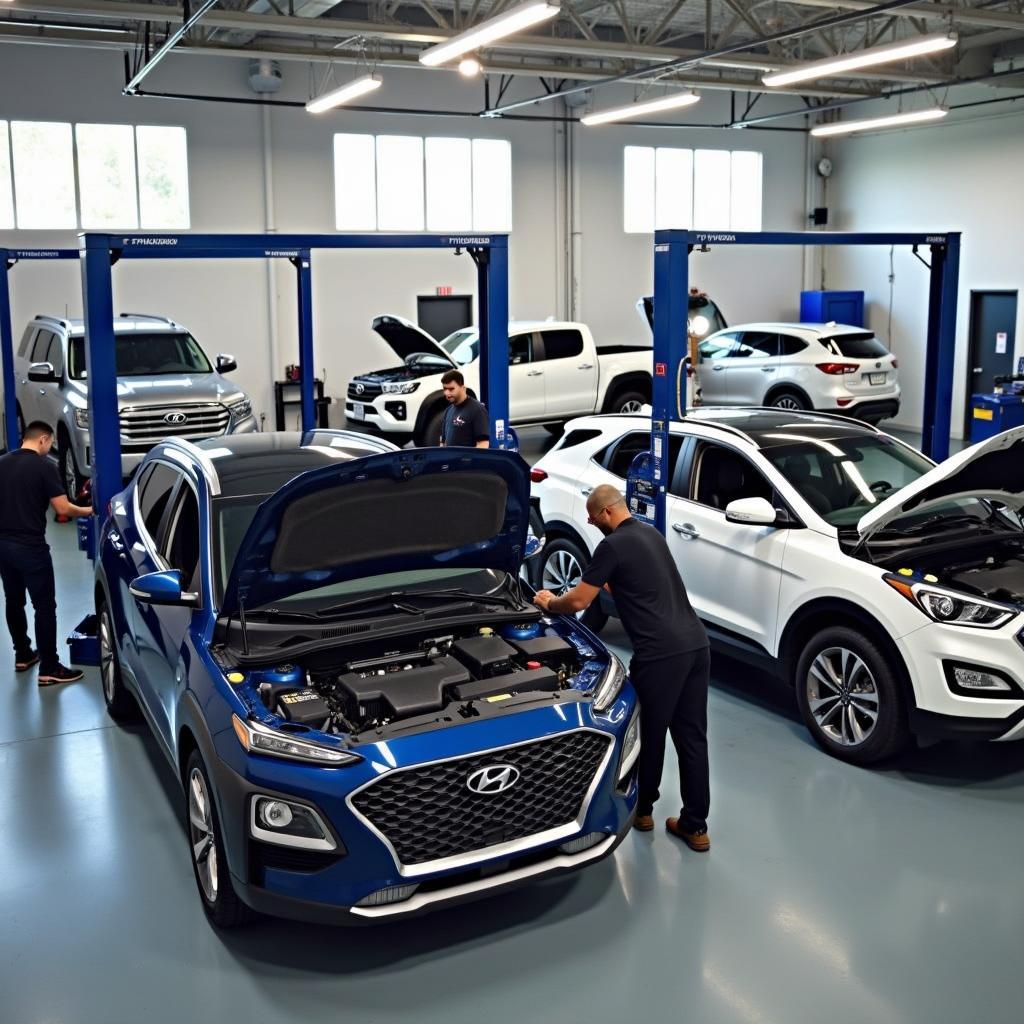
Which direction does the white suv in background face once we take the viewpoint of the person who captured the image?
facing away from the viewer and to the left of the viewer

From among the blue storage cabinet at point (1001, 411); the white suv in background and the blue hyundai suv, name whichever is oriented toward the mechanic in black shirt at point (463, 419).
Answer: the blue storage cabinet

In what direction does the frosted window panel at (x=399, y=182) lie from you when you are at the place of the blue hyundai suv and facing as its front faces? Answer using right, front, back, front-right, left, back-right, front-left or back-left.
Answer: back-left

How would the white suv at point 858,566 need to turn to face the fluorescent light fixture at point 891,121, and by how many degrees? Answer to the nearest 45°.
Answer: approximately 135° to its left

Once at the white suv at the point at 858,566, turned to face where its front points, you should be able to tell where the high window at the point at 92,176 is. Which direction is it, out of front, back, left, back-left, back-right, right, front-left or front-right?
back

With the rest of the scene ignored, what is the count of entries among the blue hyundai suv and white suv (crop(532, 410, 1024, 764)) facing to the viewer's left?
0

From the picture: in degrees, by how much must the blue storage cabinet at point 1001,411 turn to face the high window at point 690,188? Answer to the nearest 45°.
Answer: approximately 90° to its right

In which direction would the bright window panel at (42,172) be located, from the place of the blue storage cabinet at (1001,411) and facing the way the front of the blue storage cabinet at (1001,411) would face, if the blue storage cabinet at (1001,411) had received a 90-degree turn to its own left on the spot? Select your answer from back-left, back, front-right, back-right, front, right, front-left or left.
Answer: back-right

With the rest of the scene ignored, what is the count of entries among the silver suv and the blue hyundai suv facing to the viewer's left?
0

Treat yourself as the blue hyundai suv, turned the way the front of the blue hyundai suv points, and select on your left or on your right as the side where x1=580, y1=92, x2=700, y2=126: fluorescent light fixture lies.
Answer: on your left

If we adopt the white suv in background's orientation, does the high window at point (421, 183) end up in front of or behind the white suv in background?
in front

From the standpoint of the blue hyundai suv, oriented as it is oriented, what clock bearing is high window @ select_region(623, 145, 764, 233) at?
The high window is roughly at 8 o'clock from the blue hyundai suv.

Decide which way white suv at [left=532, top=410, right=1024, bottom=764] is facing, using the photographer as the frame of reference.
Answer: facing the viewer and to the right of the viewer
